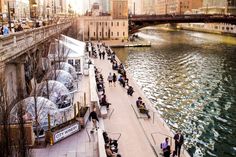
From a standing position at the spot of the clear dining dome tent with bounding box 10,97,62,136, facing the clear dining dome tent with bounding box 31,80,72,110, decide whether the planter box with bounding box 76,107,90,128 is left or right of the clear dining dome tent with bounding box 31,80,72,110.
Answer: right

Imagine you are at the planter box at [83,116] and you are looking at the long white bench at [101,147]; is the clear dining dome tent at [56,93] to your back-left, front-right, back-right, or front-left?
back-right

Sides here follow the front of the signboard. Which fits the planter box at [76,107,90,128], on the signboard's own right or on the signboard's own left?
on the signboard's own left

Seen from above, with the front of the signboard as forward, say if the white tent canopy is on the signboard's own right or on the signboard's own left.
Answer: on the signboard's own left

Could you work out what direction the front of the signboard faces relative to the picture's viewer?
facing the viewer and to the right of the viewer

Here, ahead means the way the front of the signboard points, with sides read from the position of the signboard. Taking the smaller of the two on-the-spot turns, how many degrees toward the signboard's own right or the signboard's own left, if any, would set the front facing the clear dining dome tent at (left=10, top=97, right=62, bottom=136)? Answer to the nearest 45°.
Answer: approximately 180°

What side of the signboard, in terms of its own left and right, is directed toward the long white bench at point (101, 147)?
front

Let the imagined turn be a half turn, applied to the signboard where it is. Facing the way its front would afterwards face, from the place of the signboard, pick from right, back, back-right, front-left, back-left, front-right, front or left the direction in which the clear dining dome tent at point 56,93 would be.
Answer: front-right
